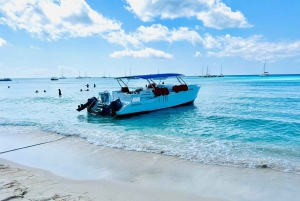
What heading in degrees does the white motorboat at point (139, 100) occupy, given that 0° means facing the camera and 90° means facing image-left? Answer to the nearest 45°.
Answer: approximately 225°
